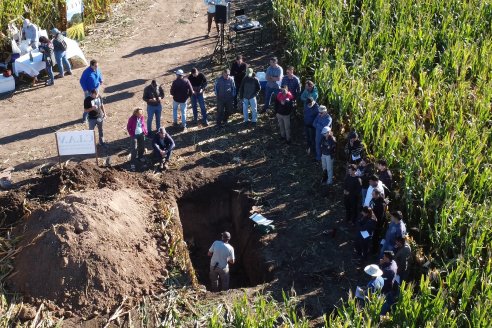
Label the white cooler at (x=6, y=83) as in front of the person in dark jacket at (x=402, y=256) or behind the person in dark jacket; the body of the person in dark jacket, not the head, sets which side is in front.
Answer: in front

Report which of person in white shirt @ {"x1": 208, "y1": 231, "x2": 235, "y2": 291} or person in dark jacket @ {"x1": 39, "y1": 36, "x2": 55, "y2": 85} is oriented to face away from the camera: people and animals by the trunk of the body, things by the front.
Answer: the person in white shirt

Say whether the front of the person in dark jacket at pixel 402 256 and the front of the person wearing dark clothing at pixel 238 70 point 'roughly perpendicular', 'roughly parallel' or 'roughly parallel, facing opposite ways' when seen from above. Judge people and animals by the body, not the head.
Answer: roughly perpendicular

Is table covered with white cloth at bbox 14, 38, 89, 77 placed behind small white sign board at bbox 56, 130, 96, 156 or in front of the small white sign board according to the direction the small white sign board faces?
behind

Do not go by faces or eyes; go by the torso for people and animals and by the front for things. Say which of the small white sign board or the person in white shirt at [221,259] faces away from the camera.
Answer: the person in white shirt

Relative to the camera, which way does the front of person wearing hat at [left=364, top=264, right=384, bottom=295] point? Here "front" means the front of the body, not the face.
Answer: to the viewer's left

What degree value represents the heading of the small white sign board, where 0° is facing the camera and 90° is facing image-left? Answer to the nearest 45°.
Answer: approximately 0°

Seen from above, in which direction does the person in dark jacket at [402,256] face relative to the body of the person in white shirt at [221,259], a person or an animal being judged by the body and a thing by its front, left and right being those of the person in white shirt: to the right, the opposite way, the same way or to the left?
to the left

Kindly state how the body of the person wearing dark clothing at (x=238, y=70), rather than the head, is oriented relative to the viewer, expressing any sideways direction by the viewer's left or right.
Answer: facing the viewer

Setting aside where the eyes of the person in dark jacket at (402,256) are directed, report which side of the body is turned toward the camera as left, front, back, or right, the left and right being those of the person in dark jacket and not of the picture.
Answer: left

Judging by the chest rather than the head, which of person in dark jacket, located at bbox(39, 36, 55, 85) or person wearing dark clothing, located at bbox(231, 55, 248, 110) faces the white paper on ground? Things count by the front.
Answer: the person wearing dark clothing

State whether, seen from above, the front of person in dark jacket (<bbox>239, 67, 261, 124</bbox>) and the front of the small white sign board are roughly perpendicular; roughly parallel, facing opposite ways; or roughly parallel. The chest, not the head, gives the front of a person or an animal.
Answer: roughly parallel

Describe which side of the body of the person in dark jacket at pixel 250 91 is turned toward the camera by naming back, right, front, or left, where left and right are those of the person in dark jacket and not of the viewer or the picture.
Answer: front

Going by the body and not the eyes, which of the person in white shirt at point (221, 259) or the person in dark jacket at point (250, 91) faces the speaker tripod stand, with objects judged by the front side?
the person in white shirt
